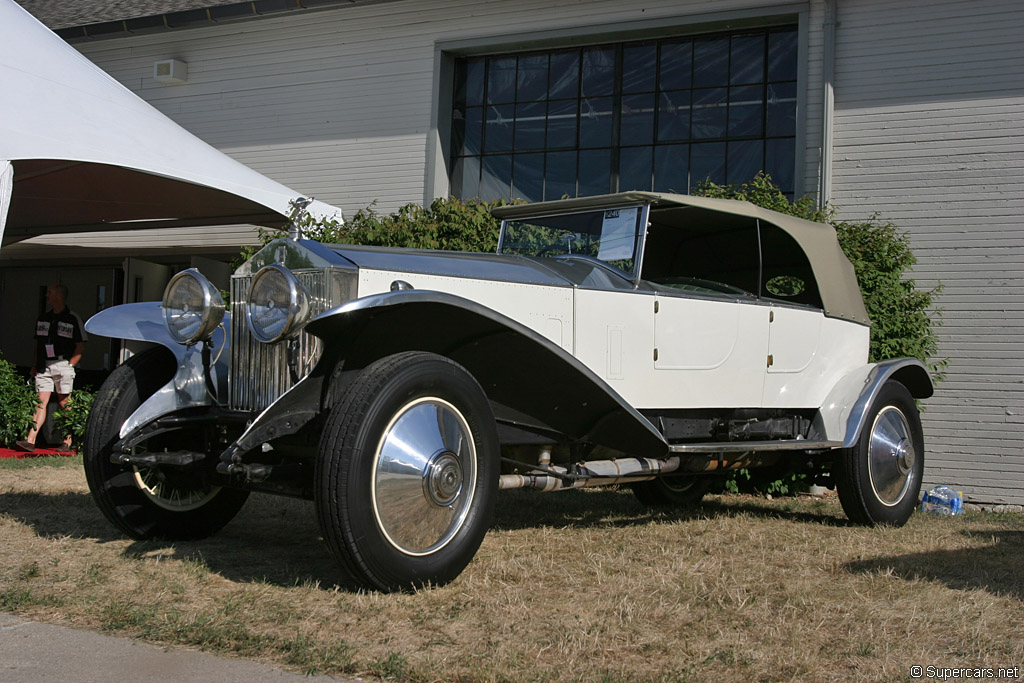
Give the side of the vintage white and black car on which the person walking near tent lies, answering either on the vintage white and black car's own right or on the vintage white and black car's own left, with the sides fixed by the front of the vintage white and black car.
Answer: on the vintage white and black car's own right

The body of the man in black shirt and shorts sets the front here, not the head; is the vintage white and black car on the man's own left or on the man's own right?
on the man's own left

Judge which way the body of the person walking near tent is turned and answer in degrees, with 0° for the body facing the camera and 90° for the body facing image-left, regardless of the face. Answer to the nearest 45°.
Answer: approximately 45°

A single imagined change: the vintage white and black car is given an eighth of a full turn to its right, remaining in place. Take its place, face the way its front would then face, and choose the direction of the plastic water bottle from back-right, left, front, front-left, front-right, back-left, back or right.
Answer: back-right

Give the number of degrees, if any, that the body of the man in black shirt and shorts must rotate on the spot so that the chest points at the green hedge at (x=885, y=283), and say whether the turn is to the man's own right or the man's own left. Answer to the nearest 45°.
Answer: approximately 90° to the man's own left

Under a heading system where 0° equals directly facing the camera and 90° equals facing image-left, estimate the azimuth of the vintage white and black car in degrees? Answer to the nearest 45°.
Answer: approximately 45°
